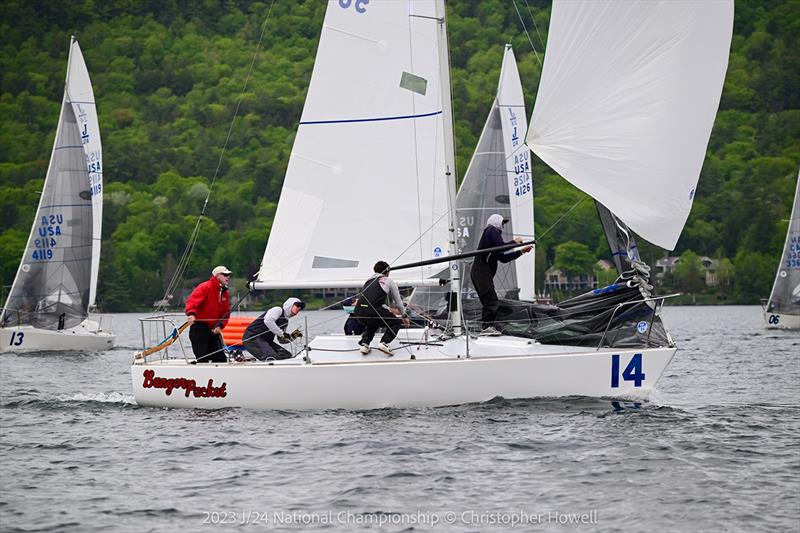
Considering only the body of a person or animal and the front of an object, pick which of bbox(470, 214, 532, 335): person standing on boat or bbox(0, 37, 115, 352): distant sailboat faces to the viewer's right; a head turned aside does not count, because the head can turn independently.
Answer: the person standing on boat

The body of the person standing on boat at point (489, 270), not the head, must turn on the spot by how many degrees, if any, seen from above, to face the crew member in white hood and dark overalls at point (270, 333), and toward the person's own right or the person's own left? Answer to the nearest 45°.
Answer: approximately 180°

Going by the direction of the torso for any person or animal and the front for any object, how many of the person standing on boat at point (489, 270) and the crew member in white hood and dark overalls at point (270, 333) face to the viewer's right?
2

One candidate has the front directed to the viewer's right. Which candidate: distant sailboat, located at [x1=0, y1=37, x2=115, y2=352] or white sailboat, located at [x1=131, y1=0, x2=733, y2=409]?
the white sailboat

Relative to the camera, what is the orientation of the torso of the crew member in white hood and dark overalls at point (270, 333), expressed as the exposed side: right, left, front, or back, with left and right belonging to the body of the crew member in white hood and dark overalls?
right

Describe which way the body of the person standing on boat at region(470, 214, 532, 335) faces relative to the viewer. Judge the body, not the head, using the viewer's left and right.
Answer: facing to the right of the viewer

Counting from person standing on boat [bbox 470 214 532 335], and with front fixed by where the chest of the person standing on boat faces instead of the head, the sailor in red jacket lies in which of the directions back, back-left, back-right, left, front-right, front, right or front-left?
back

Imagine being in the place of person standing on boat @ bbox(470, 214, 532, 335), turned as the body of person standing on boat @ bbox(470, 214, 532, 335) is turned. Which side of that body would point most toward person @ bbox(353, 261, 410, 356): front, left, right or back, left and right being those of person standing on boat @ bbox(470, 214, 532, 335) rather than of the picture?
back

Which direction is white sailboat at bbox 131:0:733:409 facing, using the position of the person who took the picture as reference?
facing to the right of the viewer

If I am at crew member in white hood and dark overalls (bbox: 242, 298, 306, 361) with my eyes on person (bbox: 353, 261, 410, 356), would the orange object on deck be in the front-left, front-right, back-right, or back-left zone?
back-left

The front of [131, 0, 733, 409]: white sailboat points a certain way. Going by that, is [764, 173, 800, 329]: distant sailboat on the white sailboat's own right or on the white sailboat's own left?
on the white sailboat's own left
